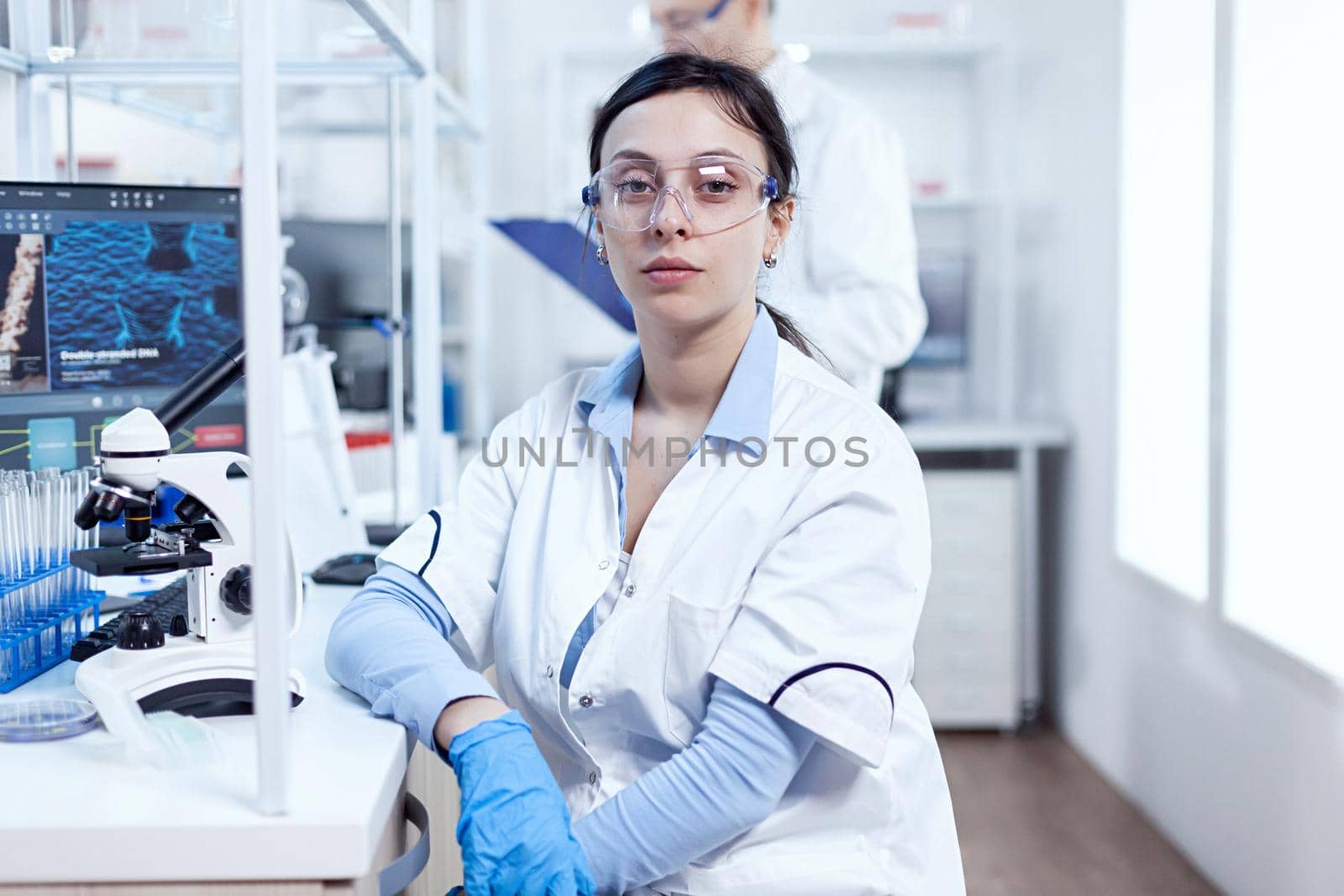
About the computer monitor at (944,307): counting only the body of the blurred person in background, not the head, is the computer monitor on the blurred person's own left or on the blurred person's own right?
on the blurred person's own right

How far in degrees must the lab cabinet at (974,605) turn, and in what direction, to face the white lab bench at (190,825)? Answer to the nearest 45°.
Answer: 0° — it already faces it

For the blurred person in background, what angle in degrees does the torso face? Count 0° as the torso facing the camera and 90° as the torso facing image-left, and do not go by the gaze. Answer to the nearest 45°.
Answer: approximately 90°

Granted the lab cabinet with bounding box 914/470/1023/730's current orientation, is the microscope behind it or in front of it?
in front
